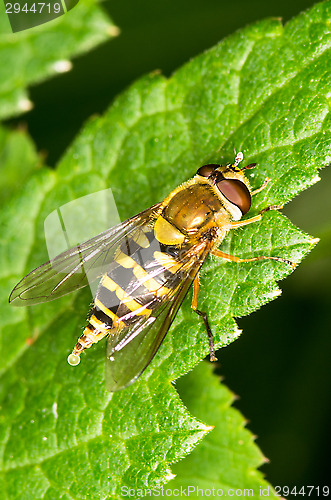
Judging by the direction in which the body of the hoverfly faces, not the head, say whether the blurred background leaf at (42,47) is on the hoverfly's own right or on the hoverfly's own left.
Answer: on the hoverfly's own left

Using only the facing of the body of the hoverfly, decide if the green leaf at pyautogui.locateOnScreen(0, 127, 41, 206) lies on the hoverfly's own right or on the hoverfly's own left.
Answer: on the hoverfly's own left

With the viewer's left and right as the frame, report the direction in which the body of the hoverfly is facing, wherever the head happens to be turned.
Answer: facing away from the viewer and to the right of the viewer
